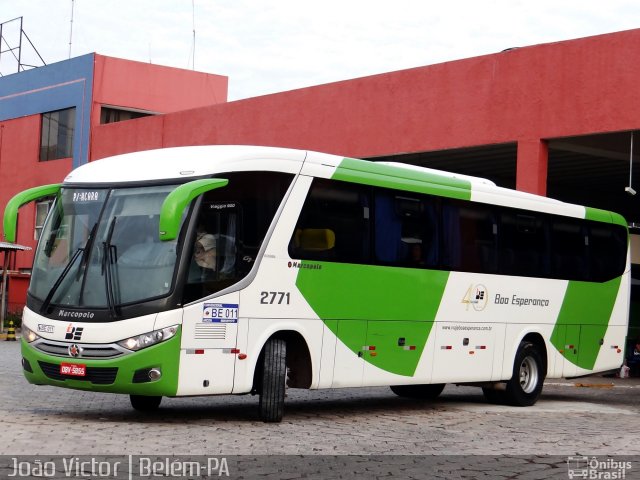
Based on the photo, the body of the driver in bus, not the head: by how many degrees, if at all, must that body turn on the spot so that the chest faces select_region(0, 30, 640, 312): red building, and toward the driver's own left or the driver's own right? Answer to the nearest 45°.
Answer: approximately 180°

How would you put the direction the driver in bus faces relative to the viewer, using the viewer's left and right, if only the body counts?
facing the viewer and to the left of the viewer

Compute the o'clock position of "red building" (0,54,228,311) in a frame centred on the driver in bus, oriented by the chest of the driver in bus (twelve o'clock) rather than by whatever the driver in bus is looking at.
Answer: The red building is roughly at 4 o'clock from the driver in bus.

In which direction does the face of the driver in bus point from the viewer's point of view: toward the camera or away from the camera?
toward the camera

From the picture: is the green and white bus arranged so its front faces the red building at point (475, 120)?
no

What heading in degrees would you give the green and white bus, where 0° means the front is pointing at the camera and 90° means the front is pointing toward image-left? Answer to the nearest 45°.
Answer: approximately 45°
